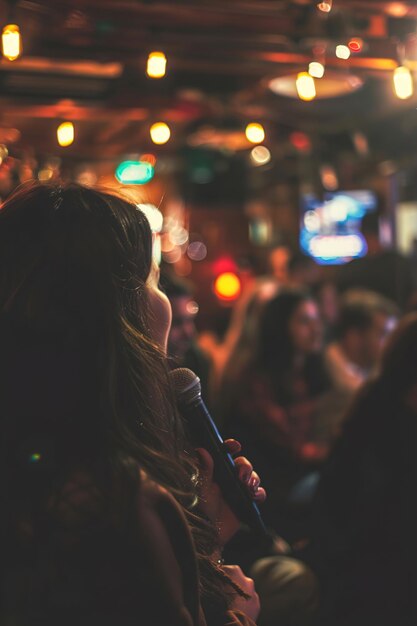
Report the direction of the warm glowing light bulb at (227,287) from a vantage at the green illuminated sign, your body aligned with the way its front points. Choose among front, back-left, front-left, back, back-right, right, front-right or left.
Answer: back-left

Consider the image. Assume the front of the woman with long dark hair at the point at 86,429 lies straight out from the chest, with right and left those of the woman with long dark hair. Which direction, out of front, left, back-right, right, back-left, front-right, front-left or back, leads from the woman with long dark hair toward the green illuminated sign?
front-left

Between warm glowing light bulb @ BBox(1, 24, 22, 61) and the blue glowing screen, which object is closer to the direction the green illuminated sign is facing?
the warm glowing light bulb

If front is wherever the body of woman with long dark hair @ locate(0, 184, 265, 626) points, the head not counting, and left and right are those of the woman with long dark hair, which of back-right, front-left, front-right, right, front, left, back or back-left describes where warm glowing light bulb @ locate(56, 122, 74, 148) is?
front-left

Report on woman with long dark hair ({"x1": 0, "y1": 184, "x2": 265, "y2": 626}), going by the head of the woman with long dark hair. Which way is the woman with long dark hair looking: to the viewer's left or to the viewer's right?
to the viewer's right

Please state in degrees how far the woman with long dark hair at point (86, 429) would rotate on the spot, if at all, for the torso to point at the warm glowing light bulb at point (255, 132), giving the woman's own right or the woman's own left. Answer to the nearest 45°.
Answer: approximately 45° to the woman's own left
